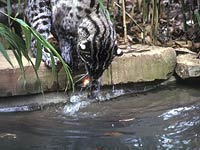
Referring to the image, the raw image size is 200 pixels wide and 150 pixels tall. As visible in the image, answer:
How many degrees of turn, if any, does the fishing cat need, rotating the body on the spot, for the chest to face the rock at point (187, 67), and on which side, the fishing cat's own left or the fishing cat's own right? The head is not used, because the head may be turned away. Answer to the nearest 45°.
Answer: approximately 45° to the fishing cat's own left

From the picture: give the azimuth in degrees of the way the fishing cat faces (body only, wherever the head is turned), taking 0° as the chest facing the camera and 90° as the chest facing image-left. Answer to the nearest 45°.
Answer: approximately 315°
